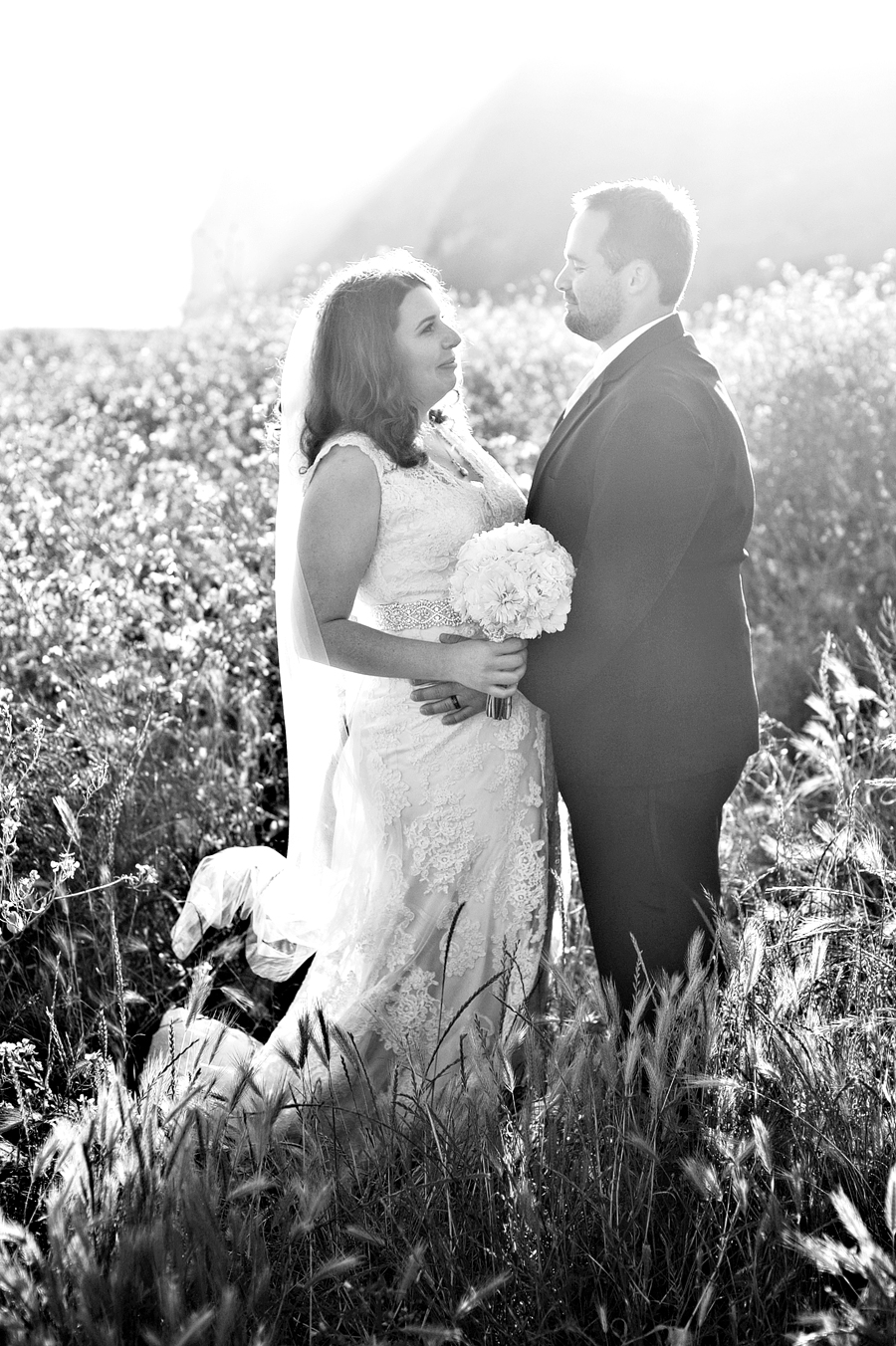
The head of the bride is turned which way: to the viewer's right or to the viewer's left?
to the viewer's right

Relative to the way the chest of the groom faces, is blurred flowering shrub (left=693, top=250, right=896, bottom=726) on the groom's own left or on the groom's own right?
on the groom's own right

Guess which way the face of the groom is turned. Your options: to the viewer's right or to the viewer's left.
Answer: to the viewer's left

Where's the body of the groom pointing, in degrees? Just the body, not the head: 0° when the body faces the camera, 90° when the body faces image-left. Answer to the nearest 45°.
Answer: approximately 90°
